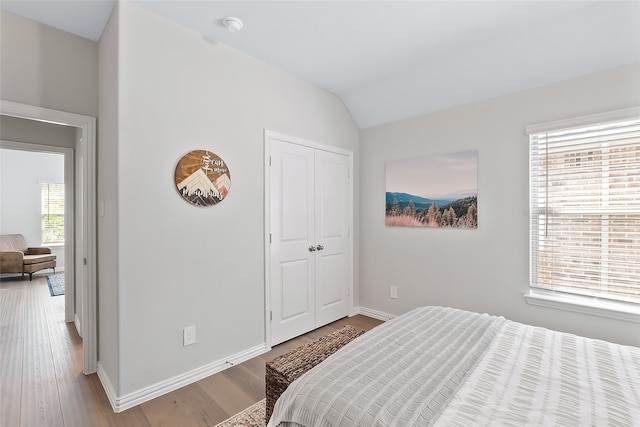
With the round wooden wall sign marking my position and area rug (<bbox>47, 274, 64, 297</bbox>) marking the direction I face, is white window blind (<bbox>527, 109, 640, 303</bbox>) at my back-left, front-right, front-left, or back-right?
back-right

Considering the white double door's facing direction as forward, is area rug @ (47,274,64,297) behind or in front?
behind

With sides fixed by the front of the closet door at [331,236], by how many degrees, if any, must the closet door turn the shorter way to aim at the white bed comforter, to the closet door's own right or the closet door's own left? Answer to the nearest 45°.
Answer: approximately 45° to the closet door's own right

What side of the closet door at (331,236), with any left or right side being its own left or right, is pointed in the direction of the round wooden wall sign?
right

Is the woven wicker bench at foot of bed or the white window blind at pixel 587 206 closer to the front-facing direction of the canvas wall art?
the woven wicker bench at foot of bed

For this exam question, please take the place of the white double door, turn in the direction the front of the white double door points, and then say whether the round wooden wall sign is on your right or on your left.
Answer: on your right

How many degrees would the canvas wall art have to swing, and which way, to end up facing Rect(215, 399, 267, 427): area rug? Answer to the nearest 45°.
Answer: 0° — it already faces it

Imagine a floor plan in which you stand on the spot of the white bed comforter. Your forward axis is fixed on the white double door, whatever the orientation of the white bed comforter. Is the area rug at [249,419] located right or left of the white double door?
left

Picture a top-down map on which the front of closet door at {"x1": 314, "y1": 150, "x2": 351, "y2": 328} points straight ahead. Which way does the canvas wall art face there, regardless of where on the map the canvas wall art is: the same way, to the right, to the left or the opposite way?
to the right

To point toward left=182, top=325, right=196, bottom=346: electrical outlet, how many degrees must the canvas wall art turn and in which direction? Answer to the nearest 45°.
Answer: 0° — it already faces it

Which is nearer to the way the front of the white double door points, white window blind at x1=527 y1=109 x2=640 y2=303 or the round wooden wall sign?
the white window blind

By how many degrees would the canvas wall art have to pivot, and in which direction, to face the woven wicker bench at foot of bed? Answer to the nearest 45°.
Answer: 0° — it already faces it

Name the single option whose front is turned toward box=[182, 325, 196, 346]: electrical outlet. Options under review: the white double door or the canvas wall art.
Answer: the canvas wall art
